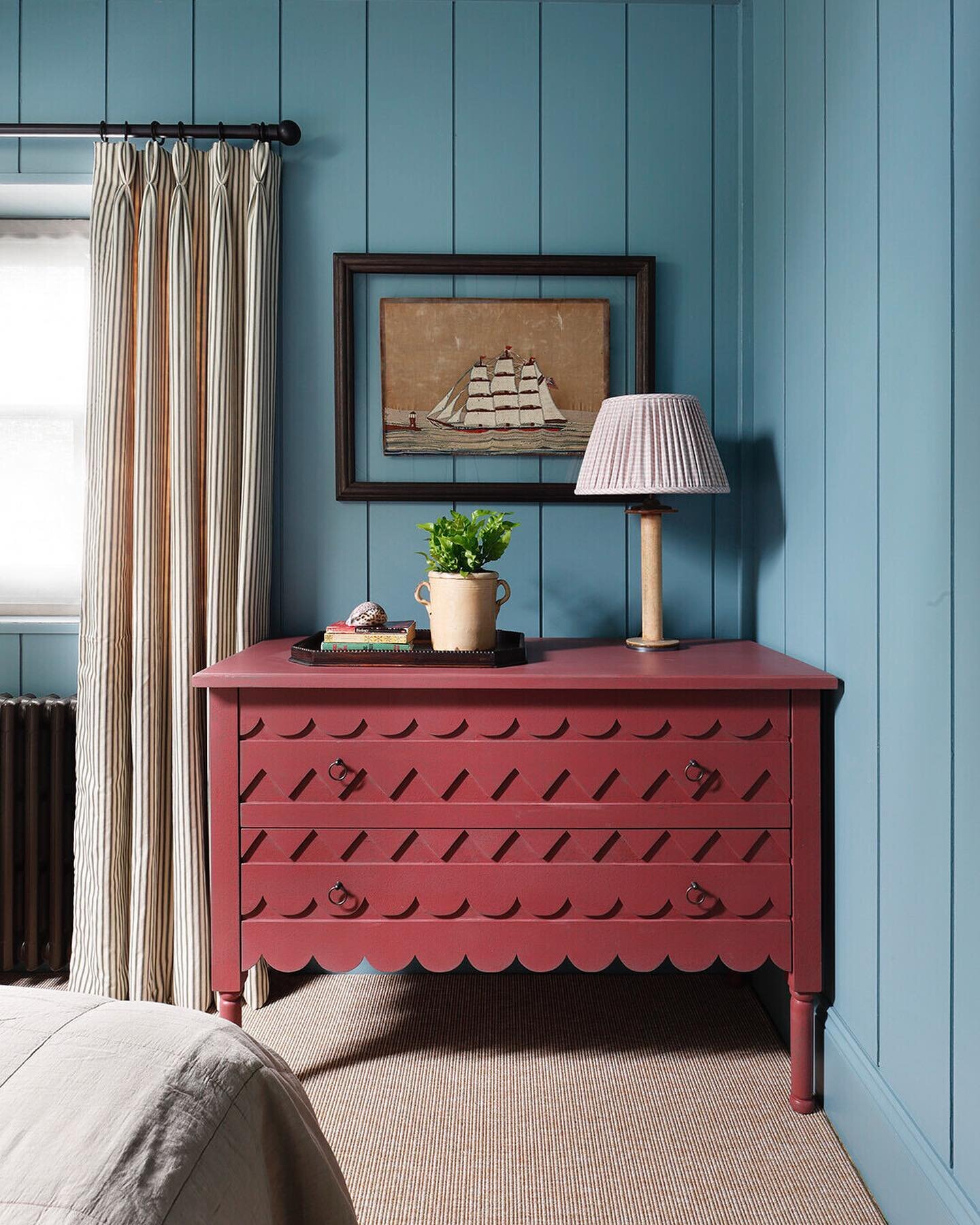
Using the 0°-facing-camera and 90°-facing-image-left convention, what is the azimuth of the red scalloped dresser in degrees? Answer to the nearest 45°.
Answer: approximately 0°

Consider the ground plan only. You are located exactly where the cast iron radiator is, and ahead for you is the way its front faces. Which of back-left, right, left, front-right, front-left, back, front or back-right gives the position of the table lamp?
front-left

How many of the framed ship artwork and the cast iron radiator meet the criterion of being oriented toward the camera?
2

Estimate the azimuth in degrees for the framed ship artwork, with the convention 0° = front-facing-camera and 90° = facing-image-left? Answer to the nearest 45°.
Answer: approximately 0°

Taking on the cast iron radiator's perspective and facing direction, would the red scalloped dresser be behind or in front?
in front
